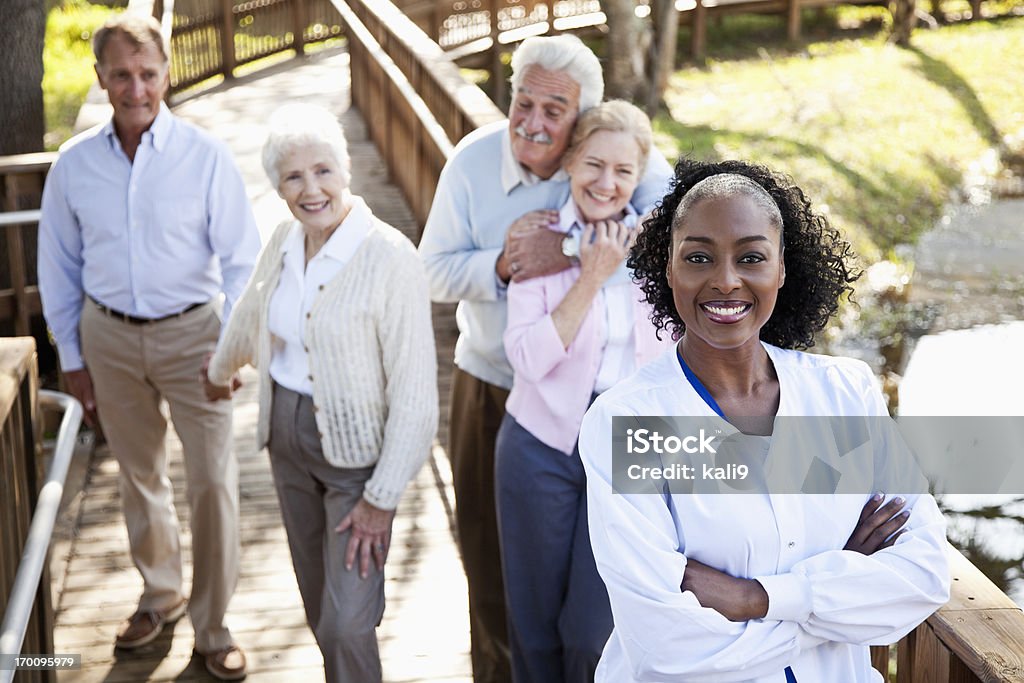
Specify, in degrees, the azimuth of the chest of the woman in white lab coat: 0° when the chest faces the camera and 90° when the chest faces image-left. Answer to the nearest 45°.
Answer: approximately 0°

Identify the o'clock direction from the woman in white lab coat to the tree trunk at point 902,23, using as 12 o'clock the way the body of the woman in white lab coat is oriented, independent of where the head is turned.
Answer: The tree trunk is roughly at 6 o'clock from the woman in white lab coat.

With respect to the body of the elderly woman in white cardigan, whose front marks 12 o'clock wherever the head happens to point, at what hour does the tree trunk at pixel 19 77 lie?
The tree trunk is roughly at 4 o'clock from the elderly woman in white cardigan.

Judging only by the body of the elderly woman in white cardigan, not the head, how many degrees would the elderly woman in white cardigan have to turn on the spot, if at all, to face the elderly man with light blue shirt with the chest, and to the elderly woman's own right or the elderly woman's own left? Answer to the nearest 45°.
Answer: approximately 90° to the elderly woman's own right

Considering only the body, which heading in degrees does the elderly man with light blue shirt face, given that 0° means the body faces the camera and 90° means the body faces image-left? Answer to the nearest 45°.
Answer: approximately 0°

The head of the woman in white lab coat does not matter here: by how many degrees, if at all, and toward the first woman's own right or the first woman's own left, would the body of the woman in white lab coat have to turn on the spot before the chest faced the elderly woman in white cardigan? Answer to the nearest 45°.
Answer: approximately 135° to the first woman's own right

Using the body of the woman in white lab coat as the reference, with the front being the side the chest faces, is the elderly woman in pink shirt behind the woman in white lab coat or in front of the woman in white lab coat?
behind

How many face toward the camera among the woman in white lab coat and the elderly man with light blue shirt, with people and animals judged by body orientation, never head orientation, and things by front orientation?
2

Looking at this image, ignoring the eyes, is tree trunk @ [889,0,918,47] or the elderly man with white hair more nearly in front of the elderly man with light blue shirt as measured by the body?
the elderly man with white hair
